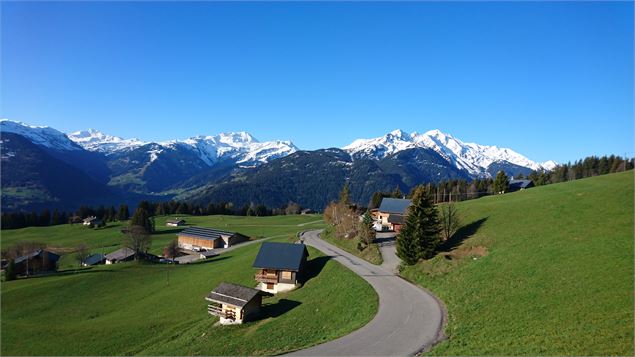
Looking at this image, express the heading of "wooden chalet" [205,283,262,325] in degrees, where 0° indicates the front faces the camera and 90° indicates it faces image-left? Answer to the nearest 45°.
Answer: approximately 45°
